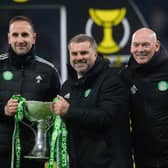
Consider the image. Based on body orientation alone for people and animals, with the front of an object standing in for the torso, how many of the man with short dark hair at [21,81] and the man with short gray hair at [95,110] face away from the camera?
0

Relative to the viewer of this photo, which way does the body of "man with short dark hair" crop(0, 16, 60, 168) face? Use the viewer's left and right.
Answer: facing the viewer

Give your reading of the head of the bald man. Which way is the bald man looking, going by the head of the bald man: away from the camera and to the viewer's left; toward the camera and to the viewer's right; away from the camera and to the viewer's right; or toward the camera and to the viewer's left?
toward the camera and to the viewer's left

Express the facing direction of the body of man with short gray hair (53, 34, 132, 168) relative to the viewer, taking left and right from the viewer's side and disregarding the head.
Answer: facing the viewer and to the left of the viewer

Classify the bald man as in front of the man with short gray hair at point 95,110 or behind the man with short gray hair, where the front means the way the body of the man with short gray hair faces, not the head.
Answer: behind

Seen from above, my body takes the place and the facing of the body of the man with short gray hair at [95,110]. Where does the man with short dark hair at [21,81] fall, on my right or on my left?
on my right

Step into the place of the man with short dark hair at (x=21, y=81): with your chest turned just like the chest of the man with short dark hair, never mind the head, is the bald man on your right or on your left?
on your left
